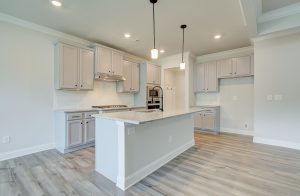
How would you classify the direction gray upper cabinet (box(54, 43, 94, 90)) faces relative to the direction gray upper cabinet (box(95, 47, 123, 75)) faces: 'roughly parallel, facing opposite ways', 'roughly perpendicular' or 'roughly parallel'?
roughly parallel

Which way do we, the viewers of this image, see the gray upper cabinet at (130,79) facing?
facing the viewer and to the right of the viewer

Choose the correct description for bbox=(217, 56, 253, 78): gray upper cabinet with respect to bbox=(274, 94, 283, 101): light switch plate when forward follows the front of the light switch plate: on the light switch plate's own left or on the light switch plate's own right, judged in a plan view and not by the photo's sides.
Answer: on the light switch plate's own right

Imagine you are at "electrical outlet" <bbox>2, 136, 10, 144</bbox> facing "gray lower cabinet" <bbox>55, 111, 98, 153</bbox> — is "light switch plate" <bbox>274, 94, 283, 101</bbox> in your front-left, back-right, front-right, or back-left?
front-right

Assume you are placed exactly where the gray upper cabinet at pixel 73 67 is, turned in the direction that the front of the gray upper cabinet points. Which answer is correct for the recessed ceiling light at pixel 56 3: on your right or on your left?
on your right

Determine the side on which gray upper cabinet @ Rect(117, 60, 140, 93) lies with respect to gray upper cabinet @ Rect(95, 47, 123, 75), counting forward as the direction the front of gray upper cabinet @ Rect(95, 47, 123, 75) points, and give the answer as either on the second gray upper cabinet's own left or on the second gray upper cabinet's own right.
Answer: on the second gray upper cabinet's own left

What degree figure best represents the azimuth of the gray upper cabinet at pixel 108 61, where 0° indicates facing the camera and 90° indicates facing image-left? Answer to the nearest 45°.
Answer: approximately 315°

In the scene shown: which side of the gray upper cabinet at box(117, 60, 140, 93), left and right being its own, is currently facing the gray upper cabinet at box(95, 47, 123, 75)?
right

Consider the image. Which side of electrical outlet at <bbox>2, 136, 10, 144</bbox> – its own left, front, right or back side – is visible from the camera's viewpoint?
front

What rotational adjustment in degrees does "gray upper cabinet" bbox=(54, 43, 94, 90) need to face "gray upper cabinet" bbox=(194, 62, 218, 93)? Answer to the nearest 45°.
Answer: approximately 45° to its left

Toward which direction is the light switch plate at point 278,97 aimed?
toward the camera

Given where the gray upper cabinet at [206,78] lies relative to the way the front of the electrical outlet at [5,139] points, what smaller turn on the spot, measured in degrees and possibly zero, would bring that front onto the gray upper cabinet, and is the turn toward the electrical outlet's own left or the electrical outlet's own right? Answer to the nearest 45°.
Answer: approximately 90° to the electrical outlet's own left
